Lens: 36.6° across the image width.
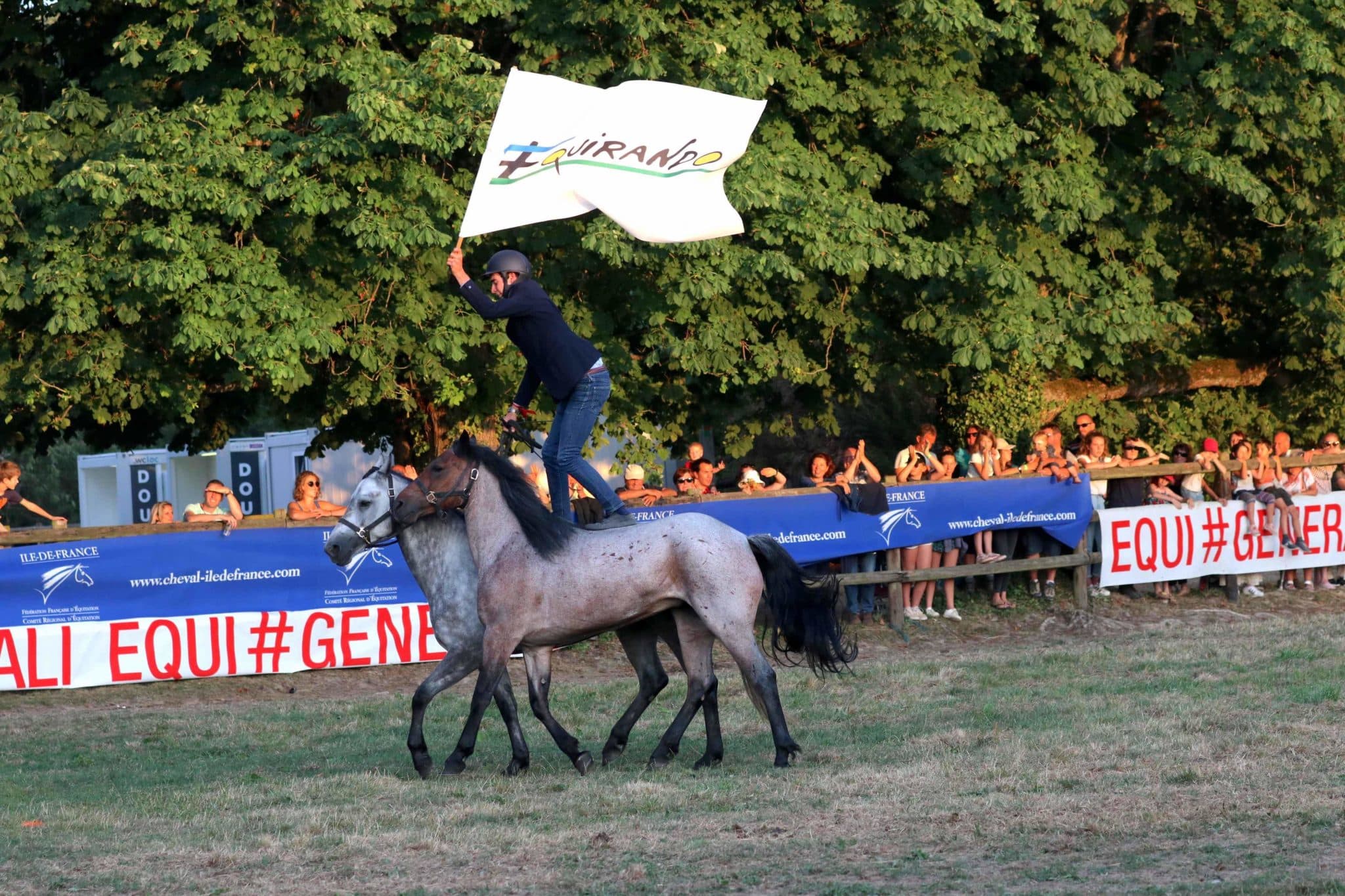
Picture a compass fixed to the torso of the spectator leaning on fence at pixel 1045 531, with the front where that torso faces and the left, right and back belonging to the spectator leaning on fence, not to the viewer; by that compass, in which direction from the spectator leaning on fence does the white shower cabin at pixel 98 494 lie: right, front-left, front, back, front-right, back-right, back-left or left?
back-right

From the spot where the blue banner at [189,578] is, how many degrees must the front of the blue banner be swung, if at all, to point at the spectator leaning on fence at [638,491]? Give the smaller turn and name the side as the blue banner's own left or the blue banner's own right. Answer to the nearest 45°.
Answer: approximately 90° to the blue banner's own left

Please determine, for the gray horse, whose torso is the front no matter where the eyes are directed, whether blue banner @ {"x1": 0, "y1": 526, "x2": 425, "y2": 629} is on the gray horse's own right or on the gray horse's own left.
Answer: on the gray horse's own right

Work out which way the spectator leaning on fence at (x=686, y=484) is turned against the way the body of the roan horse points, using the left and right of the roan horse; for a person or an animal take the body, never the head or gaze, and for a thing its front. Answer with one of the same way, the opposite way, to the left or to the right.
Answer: to the left

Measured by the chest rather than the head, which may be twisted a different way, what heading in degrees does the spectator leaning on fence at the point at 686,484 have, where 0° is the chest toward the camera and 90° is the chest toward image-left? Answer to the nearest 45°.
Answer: approximately 0°
